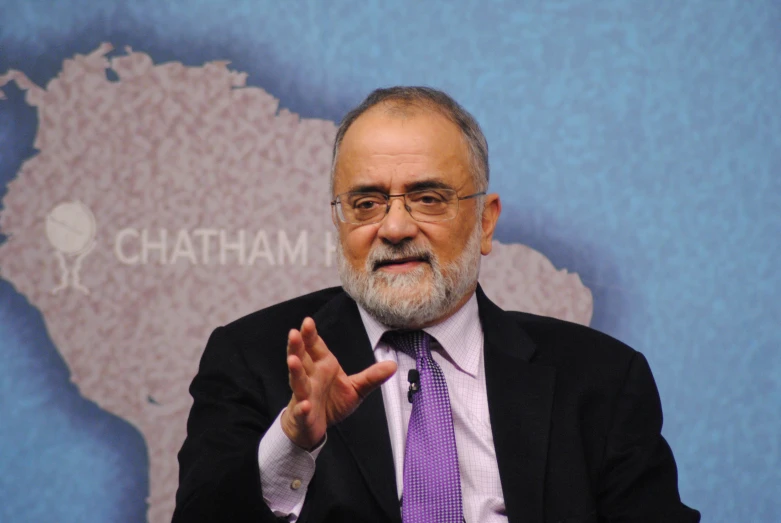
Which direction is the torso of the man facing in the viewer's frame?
toward the camera
